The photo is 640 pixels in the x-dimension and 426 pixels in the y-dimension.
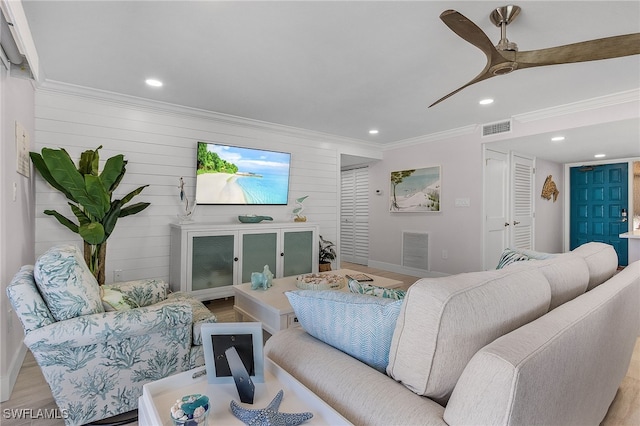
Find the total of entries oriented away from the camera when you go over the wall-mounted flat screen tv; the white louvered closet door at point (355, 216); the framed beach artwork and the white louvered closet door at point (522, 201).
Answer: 0

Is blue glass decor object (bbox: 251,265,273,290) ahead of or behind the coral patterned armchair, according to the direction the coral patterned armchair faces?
ahead

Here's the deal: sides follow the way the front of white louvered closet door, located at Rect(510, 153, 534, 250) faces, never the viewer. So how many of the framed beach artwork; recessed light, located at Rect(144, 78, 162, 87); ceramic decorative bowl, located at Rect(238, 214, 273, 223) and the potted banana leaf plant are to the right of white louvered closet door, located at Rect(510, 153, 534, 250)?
4

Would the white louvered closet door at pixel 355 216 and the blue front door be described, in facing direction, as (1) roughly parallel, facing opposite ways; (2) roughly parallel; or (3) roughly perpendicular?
roughly parallel

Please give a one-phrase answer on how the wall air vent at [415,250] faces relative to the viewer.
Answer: facing the viewer and to the left of the viewer

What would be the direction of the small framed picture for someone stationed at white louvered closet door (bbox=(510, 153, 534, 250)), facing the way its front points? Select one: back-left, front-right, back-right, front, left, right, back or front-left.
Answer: front-right

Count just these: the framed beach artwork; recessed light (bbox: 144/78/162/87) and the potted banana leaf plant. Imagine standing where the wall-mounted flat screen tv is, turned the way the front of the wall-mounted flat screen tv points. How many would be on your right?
2

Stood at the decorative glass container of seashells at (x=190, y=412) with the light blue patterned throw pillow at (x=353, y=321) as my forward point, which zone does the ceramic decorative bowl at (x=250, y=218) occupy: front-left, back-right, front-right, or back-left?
front-left

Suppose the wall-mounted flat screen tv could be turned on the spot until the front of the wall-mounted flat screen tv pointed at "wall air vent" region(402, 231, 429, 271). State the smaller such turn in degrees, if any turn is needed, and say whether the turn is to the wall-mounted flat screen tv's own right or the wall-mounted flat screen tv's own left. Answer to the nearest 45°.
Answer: approximately 45° to the wall-mounted flat screen tv's own left

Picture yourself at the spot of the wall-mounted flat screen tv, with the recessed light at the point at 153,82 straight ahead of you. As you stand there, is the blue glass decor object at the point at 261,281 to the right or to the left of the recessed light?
left

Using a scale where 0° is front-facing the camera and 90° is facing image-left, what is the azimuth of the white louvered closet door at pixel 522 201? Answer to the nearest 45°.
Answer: approximately 315°

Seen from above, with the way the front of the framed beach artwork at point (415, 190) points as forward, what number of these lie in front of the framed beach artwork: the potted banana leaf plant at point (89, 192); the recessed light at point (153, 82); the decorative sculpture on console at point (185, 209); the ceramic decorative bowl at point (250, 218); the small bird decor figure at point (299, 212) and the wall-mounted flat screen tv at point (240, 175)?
6

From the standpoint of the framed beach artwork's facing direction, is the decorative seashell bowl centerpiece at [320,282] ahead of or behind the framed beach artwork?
ahead

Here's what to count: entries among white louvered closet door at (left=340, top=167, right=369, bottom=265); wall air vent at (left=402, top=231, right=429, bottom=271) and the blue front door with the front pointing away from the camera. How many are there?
0

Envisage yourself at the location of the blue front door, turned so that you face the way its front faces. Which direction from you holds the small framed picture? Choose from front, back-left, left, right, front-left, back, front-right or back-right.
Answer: front
